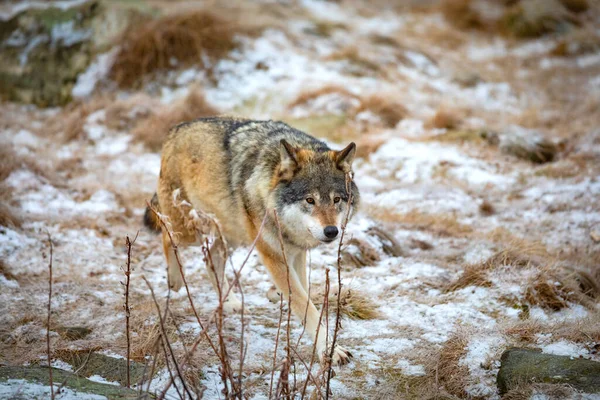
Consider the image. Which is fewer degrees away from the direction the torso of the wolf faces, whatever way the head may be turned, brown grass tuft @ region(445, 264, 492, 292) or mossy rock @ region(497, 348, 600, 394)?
the mossy rock

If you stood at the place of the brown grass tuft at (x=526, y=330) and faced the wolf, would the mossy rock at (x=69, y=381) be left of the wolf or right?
left

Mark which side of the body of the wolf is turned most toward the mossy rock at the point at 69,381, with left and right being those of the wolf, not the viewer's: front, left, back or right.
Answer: right

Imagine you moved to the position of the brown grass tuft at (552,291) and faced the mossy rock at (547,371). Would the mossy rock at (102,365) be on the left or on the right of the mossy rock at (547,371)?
right

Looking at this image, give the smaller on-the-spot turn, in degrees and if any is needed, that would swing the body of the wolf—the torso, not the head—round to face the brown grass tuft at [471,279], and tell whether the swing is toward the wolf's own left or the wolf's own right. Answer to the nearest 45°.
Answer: approximately 45° to the wolf's own left

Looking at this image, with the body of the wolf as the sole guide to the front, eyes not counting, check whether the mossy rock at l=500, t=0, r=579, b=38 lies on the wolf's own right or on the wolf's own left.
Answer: on the wolf's own left

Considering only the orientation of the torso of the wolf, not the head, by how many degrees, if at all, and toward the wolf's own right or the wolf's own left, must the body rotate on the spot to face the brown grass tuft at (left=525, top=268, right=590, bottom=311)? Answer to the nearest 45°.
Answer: approximately 45° to the wolf's own left

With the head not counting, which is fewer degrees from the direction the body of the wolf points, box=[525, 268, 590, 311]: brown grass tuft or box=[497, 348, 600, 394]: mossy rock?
the mossy rock

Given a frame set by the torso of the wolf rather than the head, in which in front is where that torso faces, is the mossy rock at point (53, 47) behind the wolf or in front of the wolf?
behind

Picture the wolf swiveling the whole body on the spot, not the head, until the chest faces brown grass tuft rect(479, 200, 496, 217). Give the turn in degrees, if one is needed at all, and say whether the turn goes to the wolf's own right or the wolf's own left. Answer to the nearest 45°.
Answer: approximately 90° to the wolf's own left

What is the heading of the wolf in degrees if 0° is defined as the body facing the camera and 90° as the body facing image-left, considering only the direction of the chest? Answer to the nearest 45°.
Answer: approximately 315°
